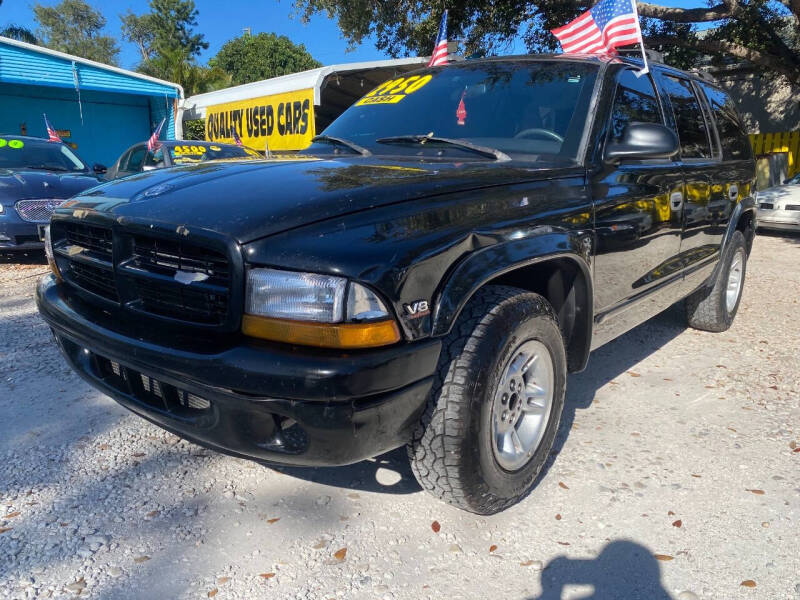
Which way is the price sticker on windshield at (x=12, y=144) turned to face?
toward the camera

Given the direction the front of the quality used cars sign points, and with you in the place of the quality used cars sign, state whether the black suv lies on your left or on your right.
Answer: on your left

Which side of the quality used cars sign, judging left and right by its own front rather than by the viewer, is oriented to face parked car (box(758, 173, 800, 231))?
left

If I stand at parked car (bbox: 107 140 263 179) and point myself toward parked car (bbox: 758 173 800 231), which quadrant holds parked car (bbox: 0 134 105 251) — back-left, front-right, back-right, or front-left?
back-right

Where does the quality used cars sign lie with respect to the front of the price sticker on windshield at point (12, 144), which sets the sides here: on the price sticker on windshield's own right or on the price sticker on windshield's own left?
on the price sticker on windshield's own left

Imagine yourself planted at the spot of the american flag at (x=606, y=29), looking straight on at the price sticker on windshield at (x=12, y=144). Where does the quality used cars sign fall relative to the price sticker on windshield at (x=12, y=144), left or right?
right

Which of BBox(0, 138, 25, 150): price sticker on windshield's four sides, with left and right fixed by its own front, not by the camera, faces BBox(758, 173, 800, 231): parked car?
left

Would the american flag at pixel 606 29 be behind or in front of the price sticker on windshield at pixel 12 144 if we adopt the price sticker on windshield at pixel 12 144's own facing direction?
in front

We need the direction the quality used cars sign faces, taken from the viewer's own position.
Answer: facing the viewer and to the left of the viewer

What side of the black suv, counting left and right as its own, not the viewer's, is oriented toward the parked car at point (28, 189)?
right

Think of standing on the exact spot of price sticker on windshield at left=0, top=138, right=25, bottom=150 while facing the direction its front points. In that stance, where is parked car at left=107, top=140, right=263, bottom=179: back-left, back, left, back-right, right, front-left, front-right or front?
left

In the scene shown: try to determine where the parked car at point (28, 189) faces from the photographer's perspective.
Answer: facing the viewer

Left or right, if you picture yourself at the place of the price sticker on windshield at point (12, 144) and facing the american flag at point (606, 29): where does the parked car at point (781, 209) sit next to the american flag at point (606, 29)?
left

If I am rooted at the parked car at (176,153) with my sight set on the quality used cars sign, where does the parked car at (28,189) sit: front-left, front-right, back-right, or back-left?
back-left

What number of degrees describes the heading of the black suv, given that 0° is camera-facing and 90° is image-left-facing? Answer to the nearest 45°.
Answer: approximately 45°
